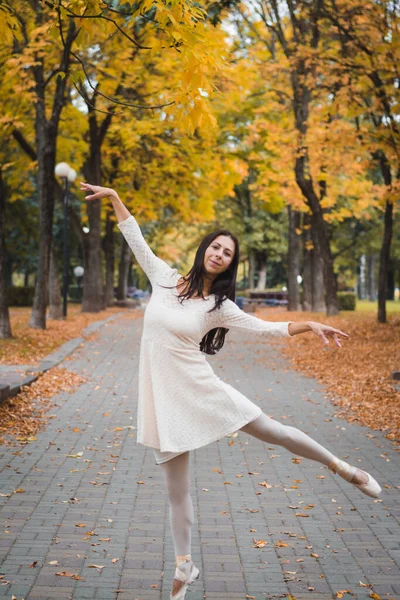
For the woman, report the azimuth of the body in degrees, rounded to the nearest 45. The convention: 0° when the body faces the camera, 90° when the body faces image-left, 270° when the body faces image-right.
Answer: approximately 45°

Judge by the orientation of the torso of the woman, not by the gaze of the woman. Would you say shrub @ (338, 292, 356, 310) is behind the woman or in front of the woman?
behind

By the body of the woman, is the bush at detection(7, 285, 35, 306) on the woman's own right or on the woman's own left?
on the woman's own right

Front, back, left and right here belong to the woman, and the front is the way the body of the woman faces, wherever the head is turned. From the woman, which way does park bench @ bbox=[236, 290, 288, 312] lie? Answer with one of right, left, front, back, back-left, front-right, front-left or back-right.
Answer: back-right

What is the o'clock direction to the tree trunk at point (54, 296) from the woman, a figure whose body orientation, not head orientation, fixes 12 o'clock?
The tree trunk is roughly at 4 o'clock from the woman.
